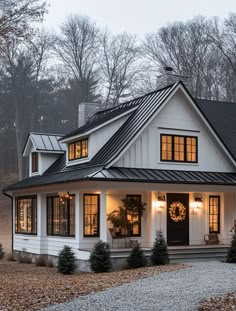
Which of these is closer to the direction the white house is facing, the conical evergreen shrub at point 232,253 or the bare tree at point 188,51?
the conical evergreen shrub

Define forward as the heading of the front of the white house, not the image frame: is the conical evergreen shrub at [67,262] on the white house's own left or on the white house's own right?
on the white house's own right

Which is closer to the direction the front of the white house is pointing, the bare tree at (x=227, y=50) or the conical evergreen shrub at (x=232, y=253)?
the conical evergreen shrub

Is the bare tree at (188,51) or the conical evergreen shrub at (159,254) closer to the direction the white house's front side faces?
the conical evergreen shrub

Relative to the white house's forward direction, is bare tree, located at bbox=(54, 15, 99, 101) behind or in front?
behind

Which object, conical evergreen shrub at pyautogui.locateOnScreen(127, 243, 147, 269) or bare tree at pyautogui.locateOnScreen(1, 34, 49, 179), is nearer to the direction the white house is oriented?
the conical evergreen shrub

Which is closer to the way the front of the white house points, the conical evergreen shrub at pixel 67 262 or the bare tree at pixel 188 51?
the conical evergreen shrub

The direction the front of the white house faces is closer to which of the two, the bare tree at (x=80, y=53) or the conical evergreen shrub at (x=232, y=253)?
the conical evergreen shrub

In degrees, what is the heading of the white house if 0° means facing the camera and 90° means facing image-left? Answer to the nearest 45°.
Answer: approximately 315°

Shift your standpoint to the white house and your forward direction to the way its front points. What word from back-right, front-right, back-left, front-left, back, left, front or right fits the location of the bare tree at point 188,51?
back-left

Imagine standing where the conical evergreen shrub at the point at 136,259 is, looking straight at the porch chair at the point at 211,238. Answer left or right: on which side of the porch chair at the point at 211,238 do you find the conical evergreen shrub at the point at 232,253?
right
